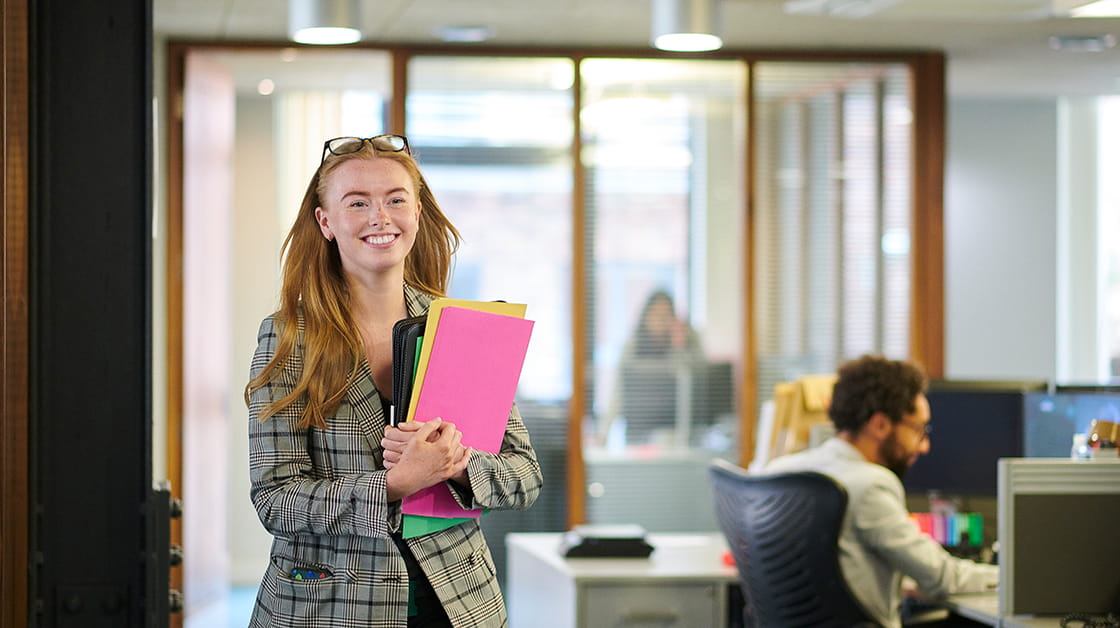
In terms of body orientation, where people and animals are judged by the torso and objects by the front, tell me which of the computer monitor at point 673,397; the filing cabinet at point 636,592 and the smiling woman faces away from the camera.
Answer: the computer monitor

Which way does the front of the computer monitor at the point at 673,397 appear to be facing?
away from the camera

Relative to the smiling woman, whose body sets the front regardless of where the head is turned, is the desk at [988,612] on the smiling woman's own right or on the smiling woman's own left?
on the smiling woman's own left

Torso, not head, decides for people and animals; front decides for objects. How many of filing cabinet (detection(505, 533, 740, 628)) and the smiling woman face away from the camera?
0

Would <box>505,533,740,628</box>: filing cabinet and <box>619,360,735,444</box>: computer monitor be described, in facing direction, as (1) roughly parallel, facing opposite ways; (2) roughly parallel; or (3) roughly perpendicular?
roughly parallel, facing opposite ways

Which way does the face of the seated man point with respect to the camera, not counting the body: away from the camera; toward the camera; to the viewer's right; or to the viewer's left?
to the viewer's right

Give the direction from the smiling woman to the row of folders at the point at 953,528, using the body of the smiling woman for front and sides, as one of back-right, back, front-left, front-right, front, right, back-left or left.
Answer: left

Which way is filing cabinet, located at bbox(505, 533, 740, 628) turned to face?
toward the camera

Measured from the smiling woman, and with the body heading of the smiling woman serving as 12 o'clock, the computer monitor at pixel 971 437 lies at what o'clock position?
The computer monitor is roughly at 9 o'clock from the smiling woman.

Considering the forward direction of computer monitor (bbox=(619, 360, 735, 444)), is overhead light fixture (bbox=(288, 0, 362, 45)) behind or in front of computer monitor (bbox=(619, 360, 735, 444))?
behind

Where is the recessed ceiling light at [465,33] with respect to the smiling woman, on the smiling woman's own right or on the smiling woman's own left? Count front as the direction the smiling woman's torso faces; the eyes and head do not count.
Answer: on the smiling woman's own left

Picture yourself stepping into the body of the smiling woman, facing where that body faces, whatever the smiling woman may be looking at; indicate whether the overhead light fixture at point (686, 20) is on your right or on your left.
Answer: on your left

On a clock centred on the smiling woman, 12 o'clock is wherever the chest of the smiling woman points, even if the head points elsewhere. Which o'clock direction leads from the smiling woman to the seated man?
The seated man is roughly at 9 o'clock from the smiling woman.

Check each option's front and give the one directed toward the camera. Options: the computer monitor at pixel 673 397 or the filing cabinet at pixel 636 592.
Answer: the filing cabinet

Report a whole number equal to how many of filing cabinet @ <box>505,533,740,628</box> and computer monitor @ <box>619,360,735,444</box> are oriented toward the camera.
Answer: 1

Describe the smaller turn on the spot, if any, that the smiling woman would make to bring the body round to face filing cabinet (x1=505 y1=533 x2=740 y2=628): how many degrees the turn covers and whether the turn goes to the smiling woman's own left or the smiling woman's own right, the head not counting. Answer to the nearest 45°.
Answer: approximately 135° to the smiling woman's own left
